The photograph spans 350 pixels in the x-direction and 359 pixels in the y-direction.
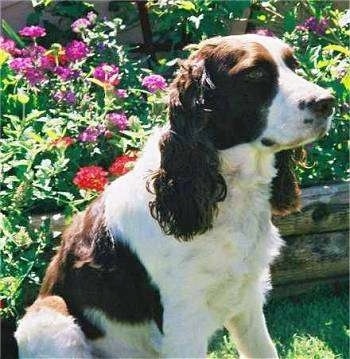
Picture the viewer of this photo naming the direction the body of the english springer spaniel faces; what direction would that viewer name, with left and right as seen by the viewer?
facing the viewer and to the right of the viewer

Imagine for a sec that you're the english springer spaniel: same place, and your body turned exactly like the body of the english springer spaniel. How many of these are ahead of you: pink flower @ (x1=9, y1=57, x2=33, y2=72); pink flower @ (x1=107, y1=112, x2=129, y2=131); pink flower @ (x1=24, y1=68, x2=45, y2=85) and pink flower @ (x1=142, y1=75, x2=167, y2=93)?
0

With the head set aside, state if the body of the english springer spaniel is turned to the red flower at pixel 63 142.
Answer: no

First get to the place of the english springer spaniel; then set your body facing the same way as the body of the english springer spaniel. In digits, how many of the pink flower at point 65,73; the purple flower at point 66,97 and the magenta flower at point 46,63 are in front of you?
0

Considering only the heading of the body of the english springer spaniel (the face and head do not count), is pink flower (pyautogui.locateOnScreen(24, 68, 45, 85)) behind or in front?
behind

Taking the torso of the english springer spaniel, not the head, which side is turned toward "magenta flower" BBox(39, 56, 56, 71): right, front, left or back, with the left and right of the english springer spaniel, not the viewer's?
back

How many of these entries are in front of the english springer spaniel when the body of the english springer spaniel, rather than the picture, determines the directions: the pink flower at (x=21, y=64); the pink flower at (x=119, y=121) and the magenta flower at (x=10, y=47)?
0

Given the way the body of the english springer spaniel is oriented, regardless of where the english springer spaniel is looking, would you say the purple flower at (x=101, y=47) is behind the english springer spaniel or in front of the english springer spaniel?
behind

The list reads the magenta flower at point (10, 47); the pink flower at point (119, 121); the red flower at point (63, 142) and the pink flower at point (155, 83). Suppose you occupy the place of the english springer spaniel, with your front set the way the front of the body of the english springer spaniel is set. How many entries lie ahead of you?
0

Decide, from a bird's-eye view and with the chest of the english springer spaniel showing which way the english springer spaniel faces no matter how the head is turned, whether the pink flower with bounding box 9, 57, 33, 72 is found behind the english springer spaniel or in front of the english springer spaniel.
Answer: behind

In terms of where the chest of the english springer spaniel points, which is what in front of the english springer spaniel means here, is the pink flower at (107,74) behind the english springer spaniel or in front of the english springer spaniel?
behind

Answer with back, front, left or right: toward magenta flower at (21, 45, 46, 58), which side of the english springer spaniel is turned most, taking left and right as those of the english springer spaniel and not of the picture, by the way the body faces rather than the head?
back

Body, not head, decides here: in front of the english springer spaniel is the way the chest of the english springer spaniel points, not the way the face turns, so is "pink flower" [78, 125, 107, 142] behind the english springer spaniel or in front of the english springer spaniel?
behind
